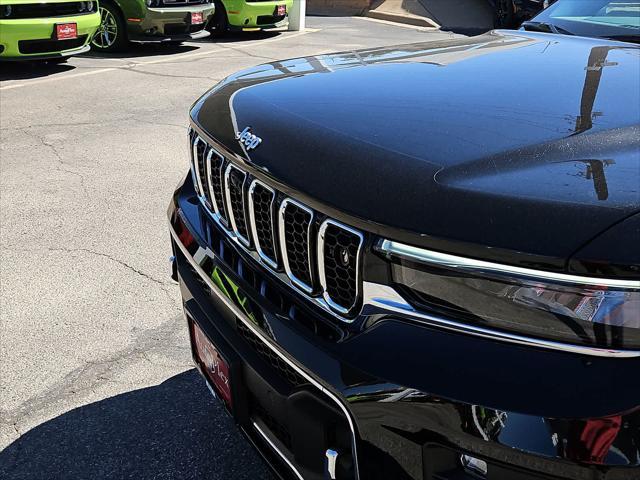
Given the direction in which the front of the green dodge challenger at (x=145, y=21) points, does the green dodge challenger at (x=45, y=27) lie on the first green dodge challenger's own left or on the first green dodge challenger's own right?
on the first green dodge challenger's own right

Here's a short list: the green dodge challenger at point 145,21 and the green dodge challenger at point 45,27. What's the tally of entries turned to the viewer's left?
0

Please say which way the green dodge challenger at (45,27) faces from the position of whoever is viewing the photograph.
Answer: facing the viewer and to the right of the viewer

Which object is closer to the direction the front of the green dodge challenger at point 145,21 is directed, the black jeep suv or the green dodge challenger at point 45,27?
the black jeep suv

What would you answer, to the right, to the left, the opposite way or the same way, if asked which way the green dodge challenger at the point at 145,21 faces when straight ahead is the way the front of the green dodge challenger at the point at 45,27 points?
the same way

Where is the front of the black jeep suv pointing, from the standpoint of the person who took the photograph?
facing the viewer and to the left of the viewer

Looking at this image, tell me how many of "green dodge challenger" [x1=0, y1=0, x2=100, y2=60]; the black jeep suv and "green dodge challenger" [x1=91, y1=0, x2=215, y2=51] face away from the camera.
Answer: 0

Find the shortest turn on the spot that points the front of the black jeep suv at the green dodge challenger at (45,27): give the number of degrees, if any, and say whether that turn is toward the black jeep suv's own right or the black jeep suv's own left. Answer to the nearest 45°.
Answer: approximately 90° to the black jeep suv's own right

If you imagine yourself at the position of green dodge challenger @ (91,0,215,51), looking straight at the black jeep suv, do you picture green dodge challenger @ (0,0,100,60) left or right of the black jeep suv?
right

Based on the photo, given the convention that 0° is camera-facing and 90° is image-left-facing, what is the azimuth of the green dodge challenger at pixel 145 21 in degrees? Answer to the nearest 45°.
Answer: approximately 315°

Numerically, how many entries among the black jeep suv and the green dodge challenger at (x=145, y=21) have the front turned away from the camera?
0
